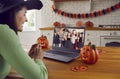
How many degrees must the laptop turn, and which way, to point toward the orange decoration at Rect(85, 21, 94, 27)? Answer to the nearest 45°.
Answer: approximately 135° to its right

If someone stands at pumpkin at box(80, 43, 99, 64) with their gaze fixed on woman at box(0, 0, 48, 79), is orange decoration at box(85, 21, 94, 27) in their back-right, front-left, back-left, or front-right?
back-right

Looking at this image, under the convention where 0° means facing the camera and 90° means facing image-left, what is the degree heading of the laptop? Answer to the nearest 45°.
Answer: approximately 45°
